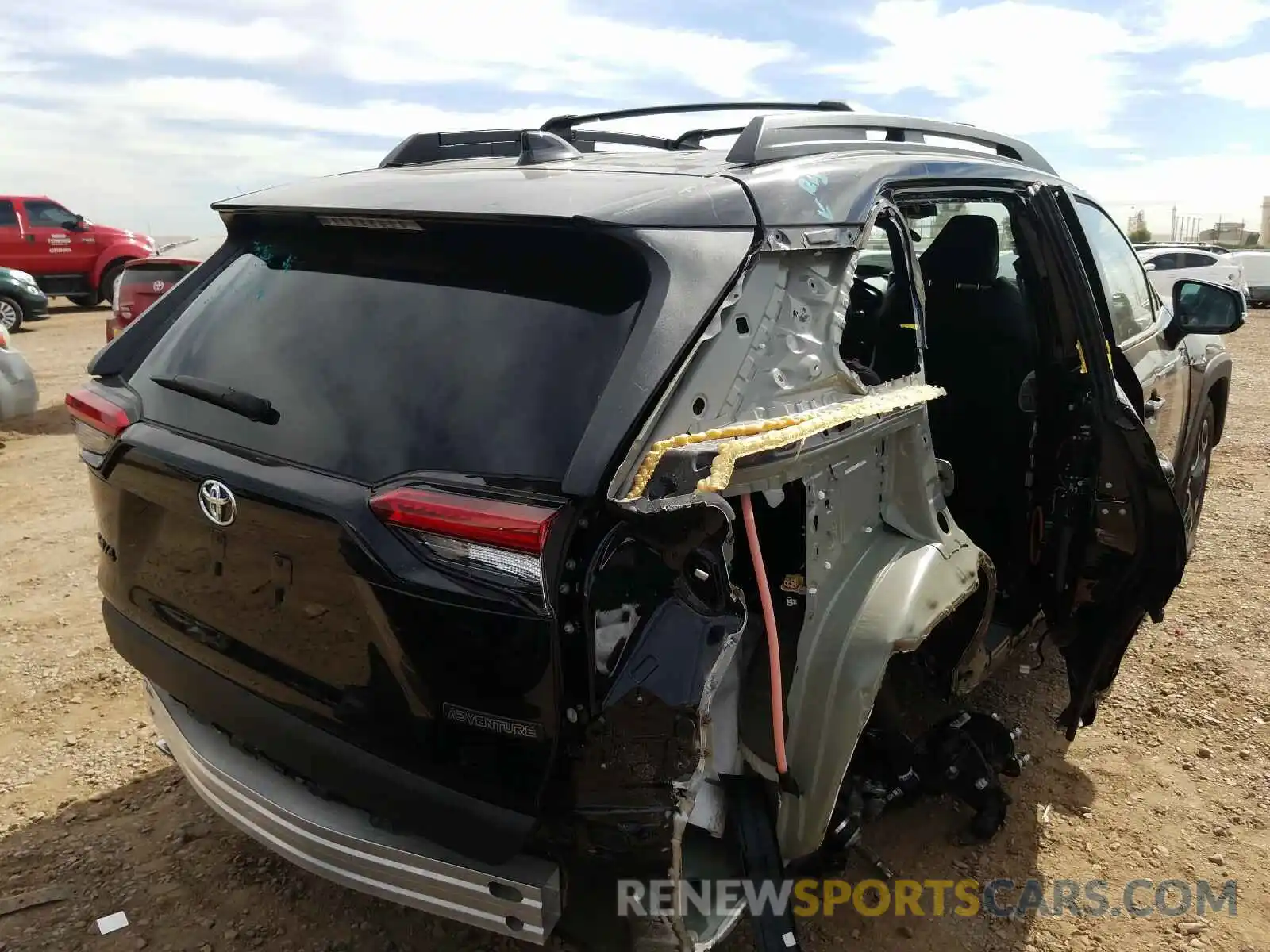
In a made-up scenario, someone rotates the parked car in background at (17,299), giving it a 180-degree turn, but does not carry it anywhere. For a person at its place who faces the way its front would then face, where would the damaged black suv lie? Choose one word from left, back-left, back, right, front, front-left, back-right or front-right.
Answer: left

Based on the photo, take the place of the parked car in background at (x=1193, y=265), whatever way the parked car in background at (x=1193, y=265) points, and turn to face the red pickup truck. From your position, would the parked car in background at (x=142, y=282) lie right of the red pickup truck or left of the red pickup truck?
left

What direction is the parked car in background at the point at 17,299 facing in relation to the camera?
to the viewer's right

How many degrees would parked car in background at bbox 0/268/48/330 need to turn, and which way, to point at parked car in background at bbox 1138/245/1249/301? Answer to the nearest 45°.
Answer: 0° — it already faces it

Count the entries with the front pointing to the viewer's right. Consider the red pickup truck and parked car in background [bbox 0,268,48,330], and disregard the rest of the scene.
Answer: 2

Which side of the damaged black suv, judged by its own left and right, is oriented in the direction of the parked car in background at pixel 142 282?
left

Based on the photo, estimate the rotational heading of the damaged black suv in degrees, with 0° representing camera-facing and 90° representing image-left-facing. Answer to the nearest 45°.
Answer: approximately 225°

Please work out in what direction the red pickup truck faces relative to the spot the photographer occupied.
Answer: facing to the right of the viewer

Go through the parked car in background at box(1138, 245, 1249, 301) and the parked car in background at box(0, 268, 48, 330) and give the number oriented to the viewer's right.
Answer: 1

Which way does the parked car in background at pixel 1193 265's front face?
to the viewer's left

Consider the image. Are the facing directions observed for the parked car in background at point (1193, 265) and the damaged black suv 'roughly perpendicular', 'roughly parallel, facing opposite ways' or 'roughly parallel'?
roughly perpendicular

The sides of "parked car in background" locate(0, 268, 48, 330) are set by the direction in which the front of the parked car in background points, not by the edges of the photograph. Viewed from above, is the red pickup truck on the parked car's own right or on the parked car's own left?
on the parked car's own left
